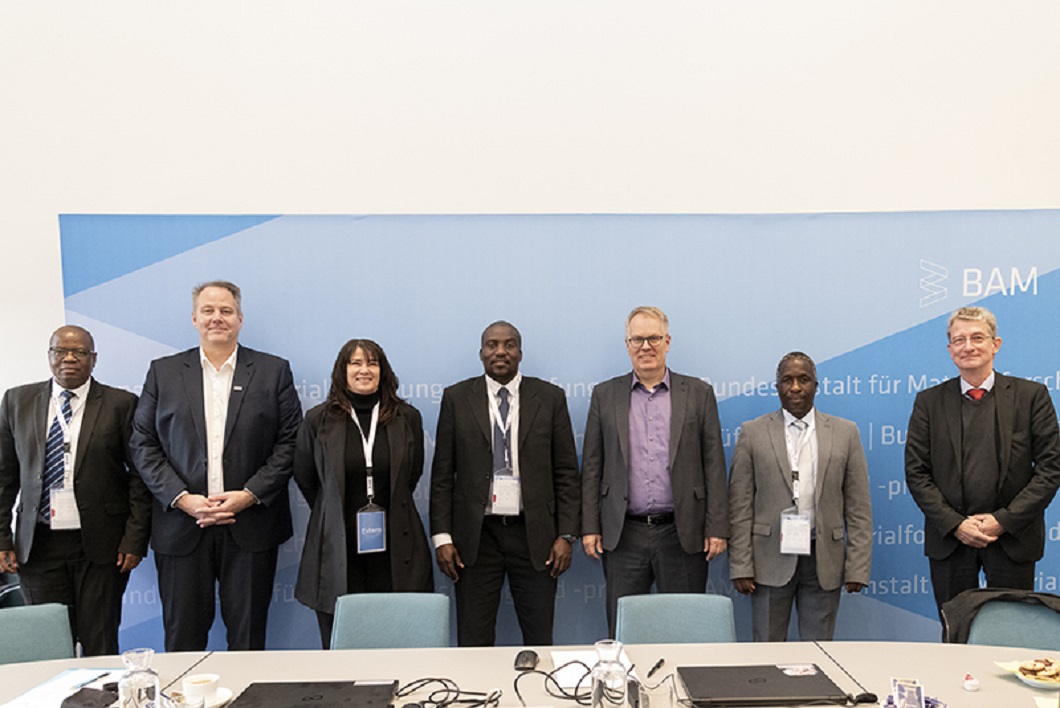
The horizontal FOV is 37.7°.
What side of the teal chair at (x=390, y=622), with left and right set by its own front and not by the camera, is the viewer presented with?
front

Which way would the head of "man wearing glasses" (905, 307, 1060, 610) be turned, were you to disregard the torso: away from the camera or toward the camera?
toward the camera

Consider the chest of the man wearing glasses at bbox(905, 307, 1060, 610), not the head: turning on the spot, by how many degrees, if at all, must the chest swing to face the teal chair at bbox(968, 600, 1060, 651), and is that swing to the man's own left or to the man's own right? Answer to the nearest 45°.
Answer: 0° — they already face it

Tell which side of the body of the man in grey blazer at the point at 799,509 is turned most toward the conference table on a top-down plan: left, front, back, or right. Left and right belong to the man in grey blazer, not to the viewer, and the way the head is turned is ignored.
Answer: front

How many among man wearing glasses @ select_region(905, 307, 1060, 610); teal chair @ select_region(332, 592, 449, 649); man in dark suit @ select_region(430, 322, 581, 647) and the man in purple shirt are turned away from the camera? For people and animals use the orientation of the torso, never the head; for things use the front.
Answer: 0

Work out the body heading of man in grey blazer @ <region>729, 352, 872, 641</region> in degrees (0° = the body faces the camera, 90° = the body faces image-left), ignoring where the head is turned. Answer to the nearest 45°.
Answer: approximately 0°

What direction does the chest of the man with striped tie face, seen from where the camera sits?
toward the camera
